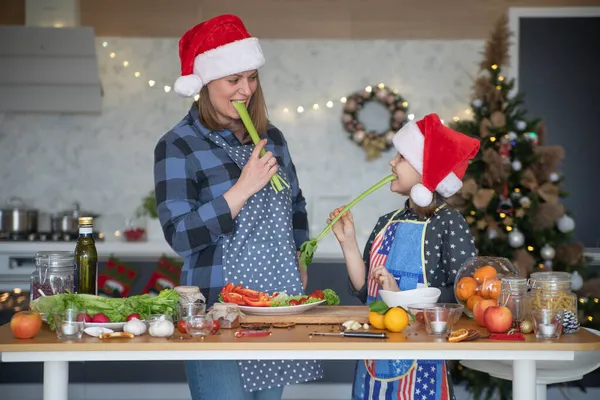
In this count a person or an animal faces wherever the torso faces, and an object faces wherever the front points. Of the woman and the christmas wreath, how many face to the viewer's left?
0

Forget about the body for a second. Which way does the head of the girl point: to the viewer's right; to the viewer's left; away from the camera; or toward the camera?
to the viewer's left

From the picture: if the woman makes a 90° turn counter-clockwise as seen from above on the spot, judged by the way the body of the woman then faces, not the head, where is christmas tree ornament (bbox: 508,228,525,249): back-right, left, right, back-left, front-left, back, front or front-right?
front

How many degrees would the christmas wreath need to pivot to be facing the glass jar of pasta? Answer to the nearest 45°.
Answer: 0° — it already faces it

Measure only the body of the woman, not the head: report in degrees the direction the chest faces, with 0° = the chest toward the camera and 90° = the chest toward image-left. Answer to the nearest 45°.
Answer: approximately 315°

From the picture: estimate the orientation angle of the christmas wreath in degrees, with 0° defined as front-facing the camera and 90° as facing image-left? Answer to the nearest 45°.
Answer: approximately 0°

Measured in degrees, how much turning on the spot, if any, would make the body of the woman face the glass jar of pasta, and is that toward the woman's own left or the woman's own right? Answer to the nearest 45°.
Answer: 0° — they already face it

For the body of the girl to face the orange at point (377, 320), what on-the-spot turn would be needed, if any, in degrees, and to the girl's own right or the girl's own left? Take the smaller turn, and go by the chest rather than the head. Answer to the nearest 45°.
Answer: approximately 45° to the girl's own left

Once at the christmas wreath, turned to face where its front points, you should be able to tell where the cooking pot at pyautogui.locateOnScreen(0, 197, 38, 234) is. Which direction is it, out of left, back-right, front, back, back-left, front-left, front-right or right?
right

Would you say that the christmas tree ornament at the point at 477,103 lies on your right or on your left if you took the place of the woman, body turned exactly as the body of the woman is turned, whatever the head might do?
on your left

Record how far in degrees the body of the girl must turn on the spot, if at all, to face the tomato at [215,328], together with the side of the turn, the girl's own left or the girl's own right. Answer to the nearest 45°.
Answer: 0° — they already face it

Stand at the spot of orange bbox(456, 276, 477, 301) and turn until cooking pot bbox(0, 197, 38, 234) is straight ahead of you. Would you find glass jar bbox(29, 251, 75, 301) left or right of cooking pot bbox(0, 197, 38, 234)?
left

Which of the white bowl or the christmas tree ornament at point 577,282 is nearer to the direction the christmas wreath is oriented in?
the white bowl
